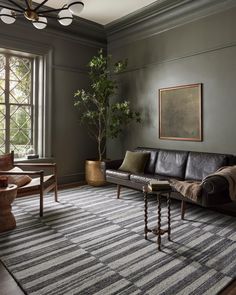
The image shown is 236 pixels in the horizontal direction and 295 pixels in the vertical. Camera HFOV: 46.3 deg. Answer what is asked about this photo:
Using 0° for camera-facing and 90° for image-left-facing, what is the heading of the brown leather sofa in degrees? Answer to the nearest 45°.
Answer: approximately 45°

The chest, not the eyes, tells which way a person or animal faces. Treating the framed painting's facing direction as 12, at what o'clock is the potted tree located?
The potted tree is roughly at 2 o'clock from the framed painting.

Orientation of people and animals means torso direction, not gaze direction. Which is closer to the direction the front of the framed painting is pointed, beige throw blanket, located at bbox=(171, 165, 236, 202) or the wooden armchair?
the wooden armchair

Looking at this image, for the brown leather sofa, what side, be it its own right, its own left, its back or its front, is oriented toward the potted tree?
right

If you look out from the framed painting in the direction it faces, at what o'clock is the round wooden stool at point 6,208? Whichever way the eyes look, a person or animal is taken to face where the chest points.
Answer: The round wooden stool is roughly at 12 o'clock from the framed painting.

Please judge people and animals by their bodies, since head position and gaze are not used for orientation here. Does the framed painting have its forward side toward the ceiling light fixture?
yes

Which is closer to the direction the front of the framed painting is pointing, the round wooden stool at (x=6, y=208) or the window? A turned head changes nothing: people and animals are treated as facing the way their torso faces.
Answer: the round wooden stool

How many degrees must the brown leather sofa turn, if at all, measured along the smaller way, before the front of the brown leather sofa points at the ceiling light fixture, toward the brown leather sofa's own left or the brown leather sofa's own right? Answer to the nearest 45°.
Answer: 0° — it already faces it

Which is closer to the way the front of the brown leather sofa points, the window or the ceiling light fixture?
the ceiling light fixture
